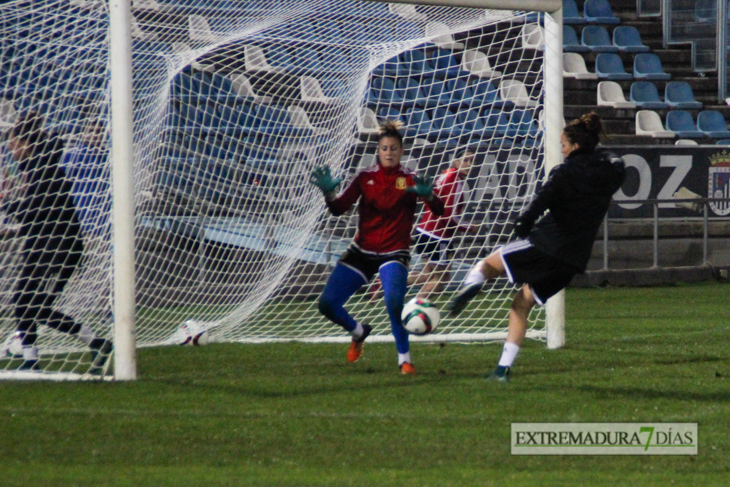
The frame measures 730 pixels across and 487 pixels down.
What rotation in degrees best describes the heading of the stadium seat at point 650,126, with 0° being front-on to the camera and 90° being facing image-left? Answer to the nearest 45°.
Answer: approximately 315°

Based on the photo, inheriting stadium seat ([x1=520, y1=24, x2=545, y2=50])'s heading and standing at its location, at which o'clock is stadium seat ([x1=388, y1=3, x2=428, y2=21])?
stadium seat ([x1=388, y1=3, x2=428, y2=21]) is roughly at 5 o'clock from stadium seat ([x1=520, y1=24, x2=545, y2=50]).

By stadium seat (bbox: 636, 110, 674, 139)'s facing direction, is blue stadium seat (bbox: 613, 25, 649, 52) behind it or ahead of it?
behind

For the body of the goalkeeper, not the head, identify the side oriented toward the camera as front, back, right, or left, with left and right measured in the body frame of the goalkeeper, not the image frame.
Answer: front

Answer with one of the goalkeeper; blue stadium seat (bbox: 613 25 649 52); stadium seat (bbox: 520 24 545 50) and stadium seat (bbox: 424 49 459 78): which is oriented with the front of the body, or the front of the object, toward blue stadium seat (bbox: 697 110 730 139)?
blue stadium seat (bbox: 613 25 649 52)

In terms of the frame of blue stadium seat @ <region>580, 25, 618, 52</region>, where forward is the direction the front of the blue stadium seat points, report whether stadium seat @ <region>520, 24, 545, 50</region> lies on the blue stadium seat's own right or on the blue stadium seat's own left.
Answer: on the blue stadium seat's own right

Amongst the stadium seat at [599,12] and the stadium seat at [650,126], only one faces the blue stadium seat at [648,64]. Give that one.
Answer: the stadium seat at [599,12]

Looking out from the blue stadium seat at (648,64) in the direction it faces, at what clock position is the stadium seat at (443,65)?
The stadium seat is roughly at 2 o'clock from the blue stadium seat.

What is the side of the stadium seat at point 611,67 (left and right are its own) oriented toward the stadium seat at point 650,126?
front

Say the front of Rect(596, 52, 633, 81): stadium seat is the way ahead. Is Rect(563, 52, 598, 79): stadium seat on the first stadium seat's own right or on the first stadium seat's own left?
on the first stadium seat's own right

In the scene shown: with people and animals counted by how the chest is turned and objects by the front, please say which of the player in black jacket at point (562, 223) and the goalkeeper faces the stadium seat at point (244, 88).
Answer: the player in black jacket

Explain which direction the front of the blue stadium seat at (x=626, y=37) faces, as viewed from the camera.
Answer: facing the viewer and to the right of the viewer

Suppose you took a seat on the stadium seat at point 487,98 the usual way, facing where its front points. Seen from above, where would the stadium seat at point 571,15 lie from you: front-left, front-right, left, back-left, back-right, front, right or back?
back-left

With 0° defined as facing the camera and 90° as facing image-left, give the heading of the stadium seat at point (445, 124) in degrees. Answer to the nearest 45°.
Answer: approximately 315°

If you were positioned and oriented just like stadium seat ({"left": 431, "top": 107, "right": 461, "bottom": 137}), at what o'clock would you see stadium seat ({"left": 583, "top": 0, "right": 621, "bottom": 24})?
stadium seat ({"left": 583, "top": 0, "right": 621, "bottom": 24}) is roughly at 8 o'clock from stadium seat ({"left": 431, "top": 107, "right": 461, "bottom": 137}).

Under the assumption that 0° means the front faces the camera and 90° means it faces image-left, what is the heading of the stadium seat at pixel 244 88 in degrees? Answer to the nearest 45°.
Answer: approximately 315°

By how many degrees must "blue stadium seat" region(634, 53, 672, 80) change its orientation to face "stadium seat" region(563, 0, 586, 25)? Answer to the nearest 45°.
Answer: approximately 135° to its right
